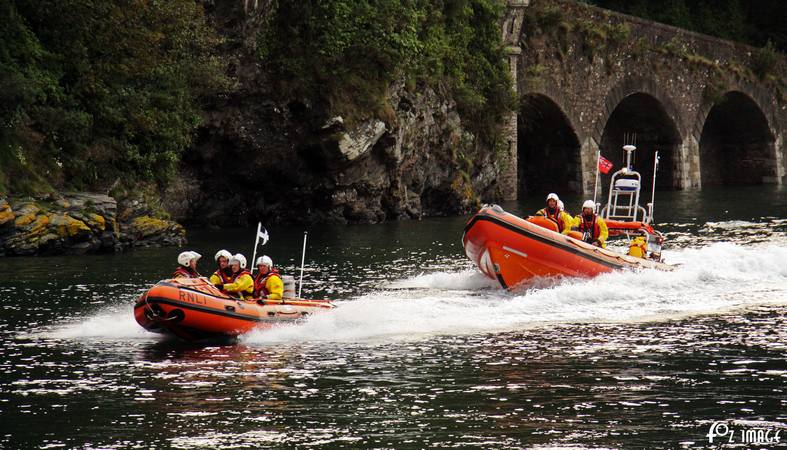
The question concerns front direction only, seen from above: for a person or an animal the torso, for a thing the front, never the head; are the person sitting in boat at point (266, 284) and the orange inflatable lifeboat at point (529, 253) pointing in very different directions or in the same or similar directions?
same or similar directions

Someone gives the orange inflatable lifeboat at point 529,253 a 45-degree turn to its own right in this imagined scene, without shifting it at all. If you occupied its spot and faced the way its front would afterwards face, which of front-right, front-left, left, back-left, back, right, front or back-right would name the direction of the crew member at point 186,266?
front-left

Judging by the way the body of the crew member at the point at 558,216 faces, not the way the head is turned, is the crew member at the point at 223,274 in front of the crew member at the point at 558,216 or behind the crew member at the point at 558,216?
in front

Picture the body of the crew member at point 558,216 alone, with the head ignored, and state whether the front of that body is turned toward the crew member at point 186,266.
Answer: yes

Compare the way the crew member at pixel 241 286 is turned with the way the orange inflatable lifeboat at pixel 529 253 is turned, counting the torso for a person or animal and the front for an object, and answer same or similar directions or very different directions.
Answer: same or similar directions

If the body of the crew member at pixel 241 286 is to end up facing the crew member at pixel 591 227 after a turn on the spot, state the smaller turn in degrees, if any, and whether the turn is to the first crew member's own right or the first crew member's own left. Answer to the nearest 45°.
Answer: approximately 180°

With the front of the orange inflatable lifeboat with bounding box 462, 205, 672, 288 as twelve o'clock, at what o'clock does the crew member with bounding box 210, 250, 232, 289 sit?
The crew member is roughly at 12 o'clock from the orange inflatable lifeboat.

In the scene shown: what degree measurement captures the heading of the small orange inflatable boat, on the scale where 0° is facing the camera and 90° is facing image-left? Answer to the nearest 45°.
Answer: approximately 45°

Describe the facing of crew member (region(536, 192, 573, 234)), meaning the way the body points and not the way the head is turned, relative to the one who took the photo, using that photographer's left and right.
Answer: facing the viewer and to the left of the viewer

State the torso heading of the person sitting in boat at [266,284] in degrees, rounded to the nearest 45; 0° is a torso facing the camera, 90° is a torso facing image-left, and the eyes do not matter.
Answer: approximately 45°

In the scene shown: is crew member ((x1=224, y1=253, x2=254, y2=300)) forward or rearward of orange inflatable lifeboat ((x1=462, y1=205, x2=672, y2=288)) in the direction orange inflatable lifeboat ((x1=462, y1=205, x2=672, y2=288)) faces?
forward

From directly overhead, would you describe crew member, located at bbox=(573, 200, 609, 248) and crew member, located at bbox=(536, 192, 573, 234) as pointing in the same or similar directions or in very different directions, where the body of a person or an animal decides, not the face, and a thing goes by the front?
same or similar directions

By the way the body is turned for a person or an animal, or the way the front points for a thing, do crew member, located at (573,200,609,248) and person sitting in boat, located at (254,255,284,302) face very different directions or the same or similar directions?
same or similar directions

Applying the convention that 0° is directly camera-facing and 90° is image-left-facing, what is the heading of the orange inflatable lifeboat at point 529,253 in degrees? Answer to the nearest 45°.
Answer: approximately 45°

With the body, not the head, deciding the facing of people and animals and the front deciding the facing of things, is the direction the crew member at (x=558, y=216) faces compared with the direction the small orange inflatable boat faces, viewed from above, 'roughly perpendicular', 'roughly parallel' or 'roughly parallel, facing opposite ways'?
roughly parallel

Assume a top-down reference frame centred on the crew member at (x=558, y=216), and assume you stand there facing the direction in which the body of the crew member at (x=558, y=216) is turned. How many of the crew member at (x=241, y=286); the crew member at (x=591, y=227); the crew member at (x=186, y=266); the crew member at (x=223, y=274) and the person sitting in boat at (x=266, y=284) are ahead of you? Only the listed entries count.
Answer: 4

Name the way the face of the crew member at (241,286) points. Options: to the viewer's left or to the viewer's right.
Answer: to the viewer's left
